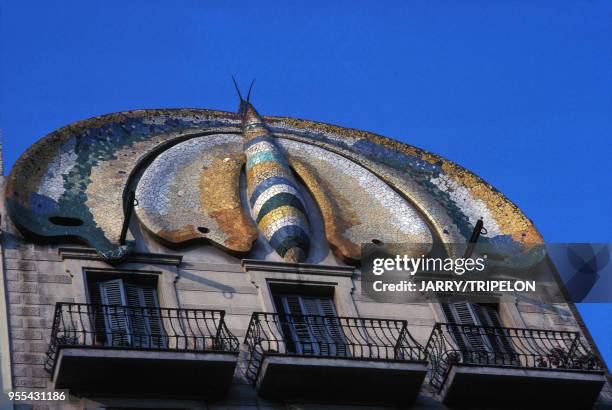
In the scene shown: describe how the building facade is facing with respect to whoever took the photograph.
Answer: facing the viewer
